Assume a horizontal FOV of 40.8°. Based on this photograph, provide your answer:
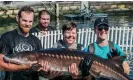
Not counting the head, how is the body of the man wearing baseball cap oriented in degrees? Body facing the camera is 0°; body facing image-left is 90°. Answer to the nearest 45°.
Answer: approximately 0°

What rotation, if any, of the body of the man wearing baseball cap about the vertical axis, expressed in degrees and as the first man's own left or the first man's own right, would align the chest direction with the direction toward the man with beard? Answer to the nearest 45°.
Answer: approximately 90° to the first man's own right

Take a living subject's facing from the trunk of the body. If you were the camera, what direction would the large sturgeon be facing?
facing to the left of the viewer
